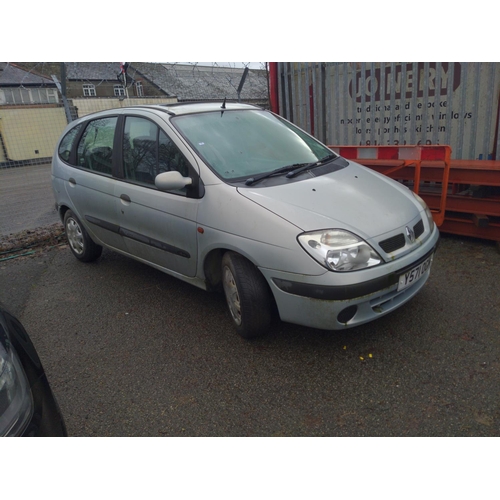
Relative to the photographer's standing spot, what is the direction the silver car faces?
facing the viewer and to the right of the viewer

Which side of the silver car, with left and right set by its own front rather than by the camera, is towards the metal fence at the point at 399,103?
left
